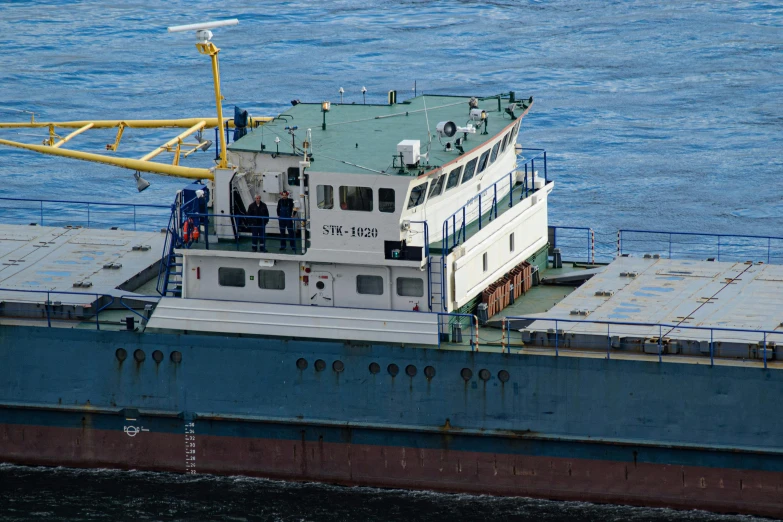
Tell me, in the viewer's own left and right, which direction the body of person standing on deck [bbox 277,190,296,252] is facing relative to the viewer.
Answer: facing the viewer

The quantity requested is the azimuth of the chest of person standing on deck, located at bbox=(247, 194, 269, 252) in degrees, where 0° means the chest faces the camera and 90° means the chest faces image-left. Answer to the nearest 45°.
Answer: approximately 0°

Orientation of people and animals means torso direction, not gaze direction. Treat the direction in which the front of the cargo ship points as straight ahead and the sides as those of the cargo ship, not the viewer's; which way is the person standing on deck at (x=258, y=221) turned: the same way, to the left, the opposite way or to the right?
to the right

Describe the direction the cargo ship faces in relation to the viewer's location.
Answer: facing to the right of the viewer

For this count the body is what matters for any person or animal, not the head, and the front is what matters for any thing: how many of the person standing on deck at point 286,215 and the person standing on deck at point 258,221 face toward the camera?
2

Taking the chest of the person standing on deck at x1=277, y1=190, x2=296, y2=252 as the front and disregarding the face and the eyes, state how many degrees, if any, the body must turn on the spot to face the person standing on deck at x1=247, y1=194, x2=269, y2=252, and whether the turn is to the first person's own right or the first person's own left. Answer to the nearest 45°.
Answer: approximately 90° to the first person's own right

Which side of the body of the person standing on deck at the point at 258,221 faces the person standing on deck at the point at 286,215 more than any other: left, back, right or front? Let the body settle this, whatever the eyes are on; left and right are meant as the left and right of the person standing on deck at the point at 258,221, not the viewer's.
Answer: left
